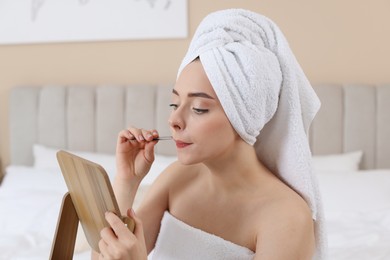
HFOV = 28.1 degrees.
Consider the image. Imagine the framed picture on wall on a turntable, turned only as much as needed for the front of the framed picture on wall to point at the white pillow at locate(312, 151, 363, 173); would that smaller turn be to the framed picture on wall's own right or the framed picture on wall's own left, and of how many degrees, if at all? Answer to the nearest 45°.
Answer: approximately 45° to the framed picture on wall's own left

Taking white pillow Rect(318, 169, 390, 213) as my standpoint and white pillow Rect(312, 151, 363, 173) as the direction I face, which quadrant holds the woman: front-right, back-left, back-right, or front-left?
back-left

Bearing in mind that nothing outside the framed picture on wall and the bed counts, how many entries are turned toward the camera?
2

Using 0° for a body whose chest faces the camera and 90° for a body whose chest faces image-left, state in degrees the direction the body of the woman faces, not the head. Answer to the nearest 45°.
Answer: approximately 45°

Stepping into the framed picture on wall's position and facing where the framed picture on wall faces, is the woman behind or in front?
in front

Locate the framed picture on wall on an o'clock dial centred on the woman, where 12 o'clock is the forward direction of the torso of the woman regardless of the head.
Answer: The framed picture on wall is roughly at 4 o'clock from the woman.

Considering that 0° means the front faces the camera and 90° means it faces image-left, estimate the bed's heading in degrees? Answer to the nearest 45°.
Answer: approximately 0°
